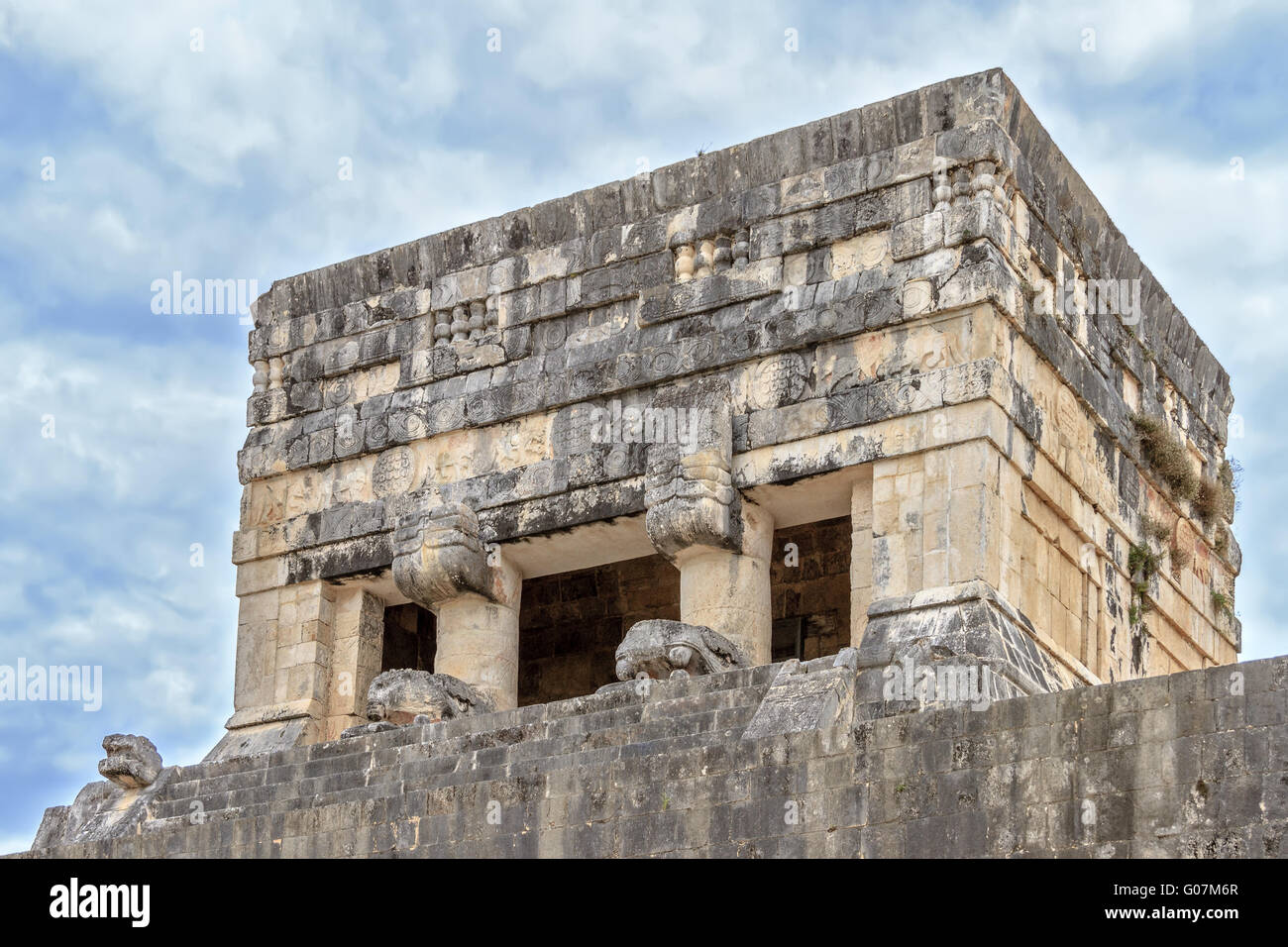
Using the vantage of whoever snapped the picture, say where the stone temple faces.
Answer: facing the viewer and to the left of the viewer

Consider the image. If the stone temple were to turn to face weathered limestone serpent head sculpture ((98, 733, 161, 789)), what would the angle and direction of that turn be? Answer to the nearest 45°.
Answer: approximately 45° to its right

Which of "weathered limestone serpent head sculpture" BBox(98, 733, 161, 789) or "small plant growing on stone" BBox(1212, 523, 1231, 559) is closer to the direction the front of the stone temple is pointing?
the weathered limestone serpent head sculpture
